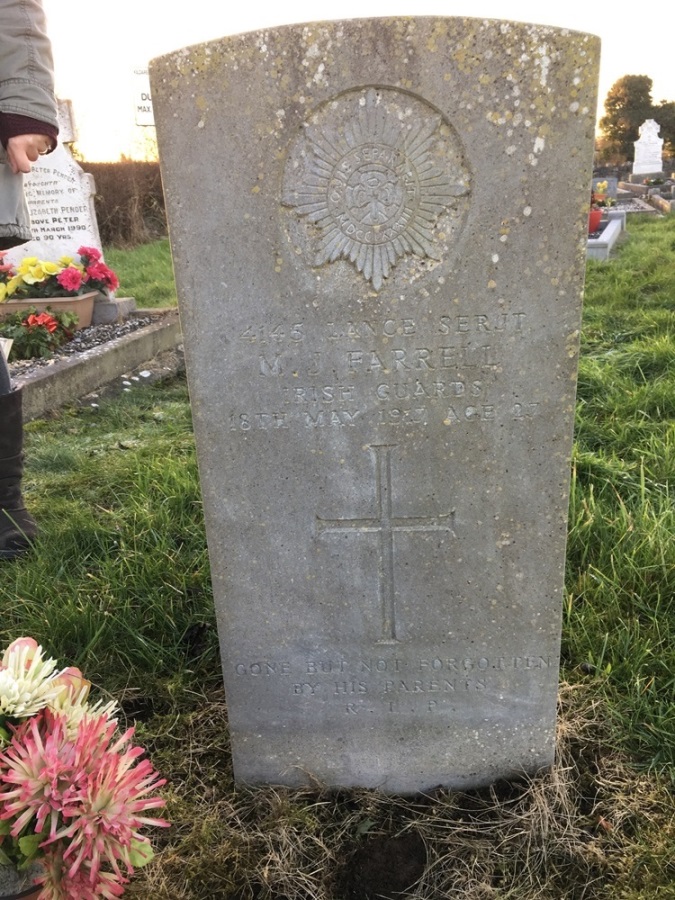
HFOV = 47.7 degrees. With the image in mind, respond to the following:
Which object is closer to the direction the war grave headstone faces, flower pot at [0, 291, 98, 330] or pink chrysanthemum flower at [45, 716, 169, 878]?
the pink chrysanthemum flower

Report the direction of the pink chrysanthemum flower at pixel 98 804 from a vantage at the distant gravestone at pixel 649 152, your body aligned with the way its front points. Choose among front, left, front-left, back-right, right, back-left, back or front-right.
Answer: front

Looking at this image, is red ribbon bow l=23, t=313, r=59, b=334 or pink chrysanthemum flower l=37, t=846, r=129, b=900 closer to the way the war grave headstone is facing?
the pink chrysanthemum flower

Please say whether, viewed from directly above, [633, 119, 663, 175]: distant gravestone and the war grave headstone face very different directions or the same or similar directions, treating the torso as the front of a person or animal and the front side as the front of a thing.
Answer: same or similar directions

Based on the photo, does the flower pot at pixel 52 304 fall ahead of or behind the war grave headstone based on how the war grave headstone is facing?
behind

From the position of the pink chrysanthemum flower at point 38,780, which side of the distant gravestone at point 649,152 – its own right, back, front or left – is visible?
front

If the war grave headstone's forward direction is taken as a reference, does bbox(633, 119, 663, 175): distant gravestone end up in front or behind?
behind

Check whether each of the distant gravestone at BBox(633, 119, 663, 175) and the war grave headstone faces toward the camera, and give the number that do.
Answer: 2

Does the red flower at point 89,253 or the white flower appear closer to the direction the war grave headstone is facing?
the white flower

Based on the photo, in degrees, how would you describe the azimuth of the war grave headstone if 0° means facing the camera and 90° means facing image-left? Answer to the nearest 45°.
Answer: approximately 0°

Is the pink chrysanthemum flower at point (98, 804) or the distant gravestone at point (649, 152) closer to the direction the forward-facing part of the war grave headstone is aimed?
the pink chrysanthemum flower

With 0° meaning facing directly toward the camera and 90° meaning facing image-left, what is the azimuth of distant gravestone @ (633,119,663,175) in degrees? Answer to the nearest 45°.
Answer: approximately 0°

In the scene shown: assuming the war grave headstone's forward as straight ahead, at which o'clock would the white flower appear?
The white flower is roughly at 2 o'clock from the war grave headstone.

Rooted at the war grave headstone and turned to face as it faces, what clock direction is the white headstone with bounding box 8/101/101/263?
The white headstone is roughly at 5 o'clock from the war grave headstone.
